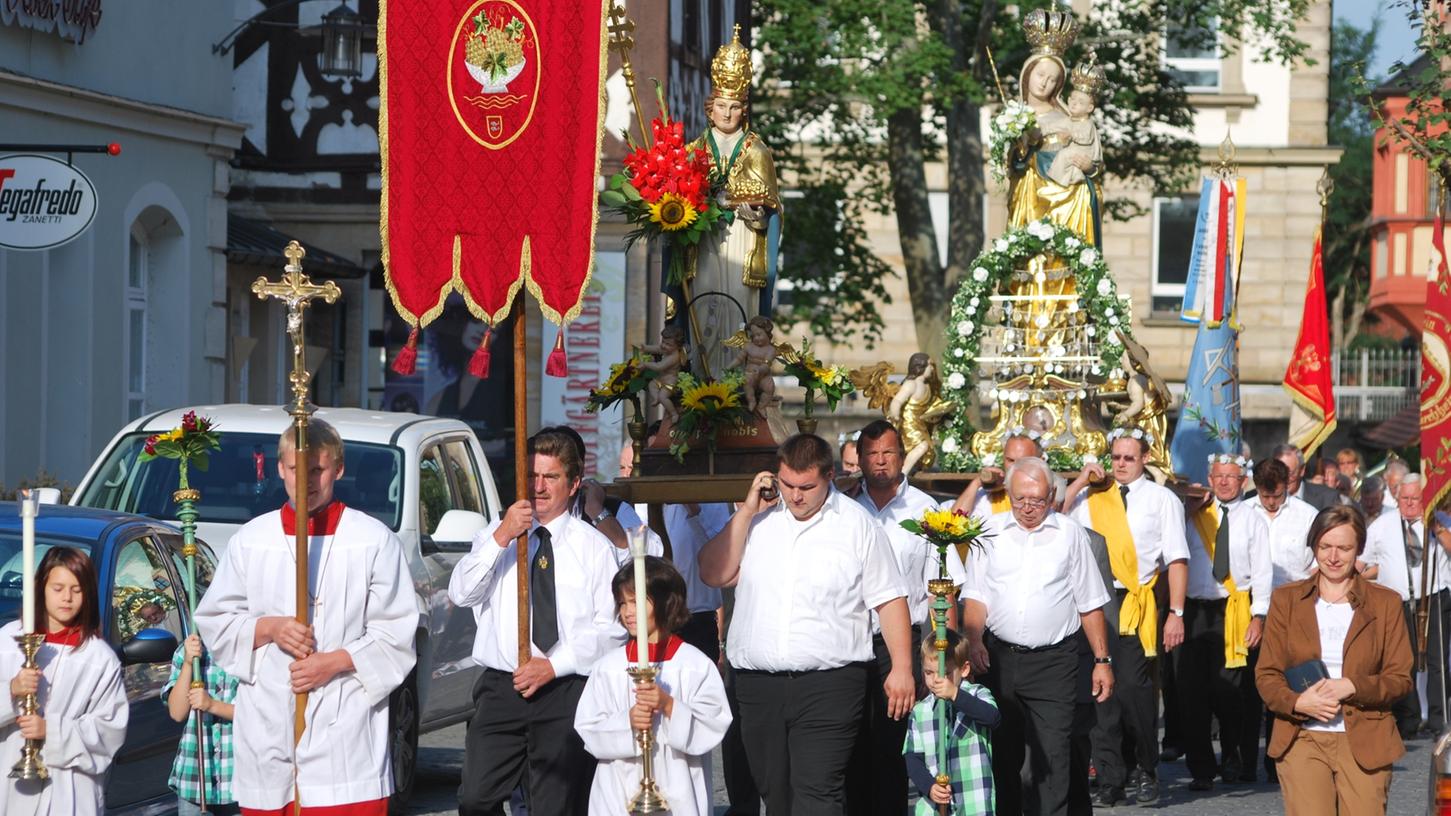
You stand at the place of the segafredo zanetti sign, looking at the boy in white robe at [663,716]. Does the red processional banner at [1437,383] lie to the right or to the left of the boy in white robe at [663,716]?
left

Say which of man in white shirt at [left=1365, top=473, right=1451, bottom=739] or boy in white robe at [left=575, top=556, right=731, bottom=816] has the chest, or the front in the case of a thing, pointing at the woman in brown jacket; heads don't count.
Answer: the man in white shirt

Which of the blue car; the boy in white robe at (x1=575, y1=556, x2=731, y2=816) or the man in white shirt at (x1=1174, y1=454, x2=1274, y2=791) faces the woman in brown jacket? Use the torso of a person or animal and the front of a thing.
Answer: the man in white shirt

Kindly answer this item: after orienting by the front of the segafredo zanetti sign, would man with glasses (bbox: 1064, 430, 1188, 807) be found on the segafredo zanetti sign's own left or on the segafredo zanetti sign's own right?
on the segafredo zanetti sign's own left

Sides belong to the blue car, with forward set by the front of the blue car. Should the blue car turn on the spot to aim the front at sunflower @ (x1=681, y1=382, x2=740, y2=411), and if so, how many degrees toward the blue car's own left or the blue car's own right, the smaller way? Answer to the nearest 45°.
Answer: approximately 135° to the blue car's own left
